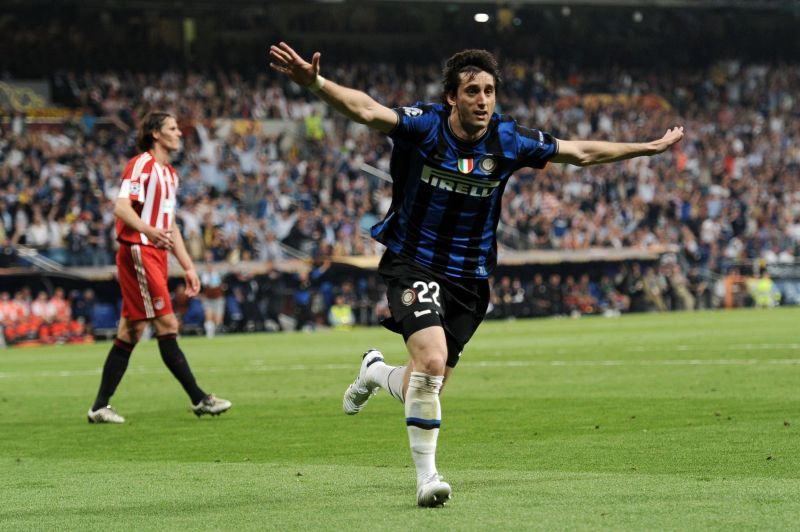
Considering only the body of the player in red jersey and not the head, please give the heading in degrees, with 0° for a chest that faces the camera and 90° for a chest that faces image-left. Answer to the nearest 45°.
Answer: approximately 270°

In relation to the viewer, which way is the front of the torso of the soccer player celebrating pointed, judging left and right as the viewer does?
facing the viewer and to the right of the viewer

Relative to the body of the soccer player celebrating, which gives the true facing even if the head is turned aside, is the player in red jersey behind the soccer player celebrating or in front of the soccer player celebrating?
behind

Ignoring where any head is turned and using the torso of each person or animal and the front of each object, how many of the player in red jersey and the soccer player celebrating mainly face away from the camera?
0

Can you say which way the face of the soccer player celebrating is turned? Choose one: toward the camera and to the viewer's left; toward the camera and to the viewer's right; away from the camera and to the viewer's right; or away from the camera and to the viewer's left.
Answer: toward the camera and to the viewer's right
